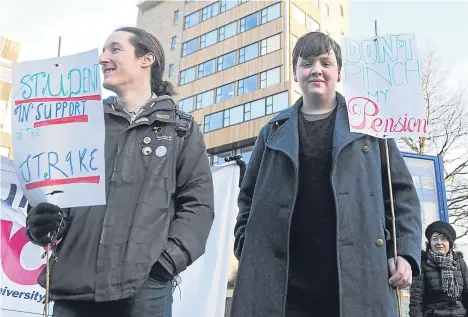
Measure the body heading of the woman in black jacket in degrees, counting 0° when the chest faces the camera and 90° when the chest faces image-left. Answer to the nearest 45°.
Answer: approximately 0°

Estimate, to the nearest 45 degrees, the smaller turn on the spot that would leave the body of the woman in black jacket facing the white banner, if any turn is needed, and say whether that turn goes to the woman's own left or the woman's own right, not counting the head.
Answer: approximately 45° to the woman's own right

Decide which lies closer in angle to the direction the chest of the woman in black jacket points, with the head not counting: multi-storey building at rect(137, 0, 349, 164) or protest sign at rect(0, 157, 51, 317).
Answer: the protest sign

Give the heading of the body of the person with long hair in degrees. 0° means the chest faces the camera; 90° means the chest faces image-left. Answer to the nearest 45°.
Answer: approximately 45°

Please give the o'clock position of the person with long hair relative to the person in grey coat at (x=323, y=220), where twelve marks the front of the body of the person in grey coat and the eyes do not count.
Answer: The person with long hair is roughly at 2 o'clock from the person in grey coat.

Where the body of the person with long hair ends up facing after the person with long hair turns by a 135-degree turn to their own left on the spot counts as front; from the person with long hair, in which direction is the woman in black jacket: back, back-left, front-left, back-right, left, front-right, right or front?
front-left
